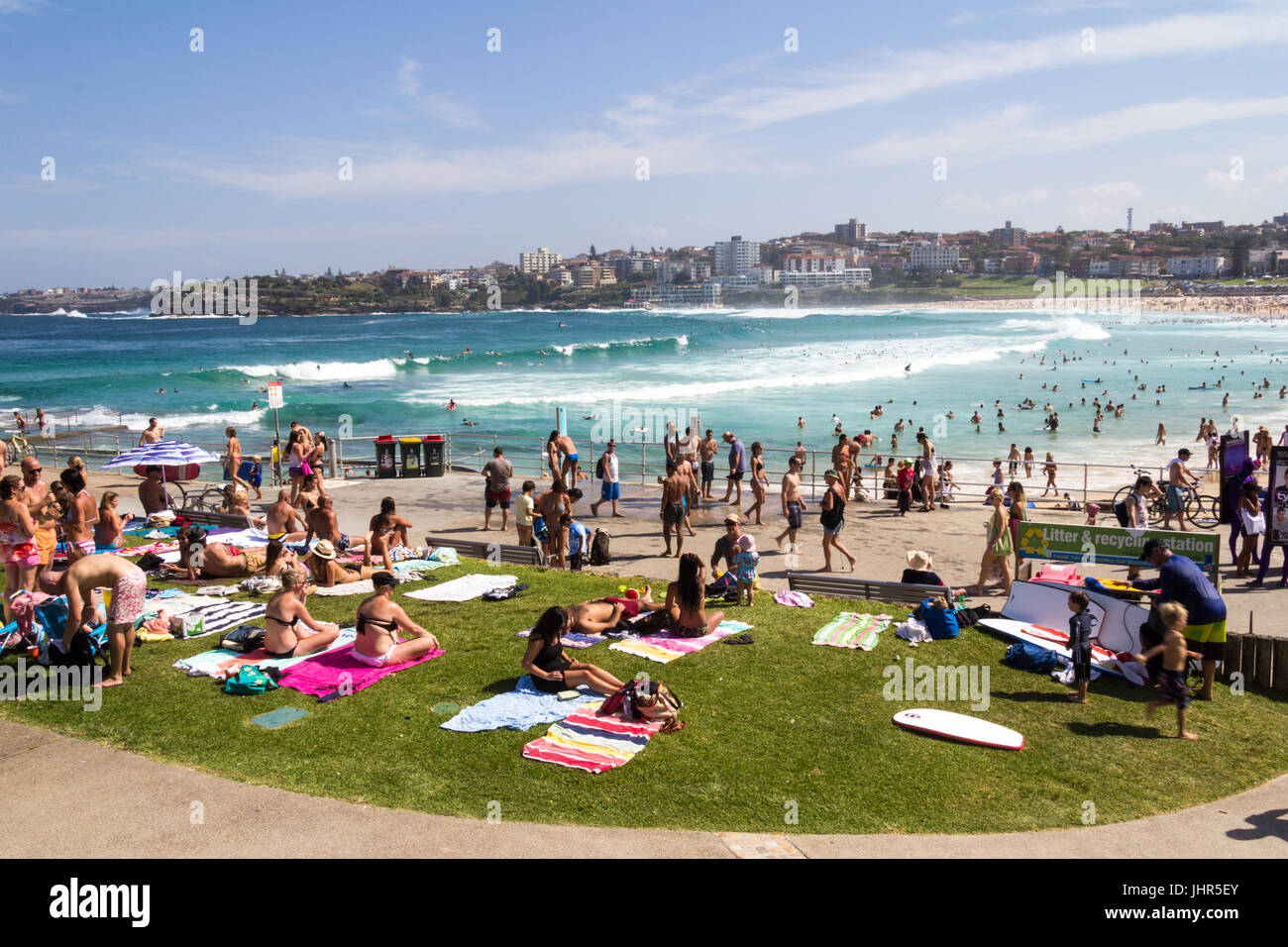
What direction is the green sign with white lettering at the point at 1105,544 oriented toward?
toward the camera

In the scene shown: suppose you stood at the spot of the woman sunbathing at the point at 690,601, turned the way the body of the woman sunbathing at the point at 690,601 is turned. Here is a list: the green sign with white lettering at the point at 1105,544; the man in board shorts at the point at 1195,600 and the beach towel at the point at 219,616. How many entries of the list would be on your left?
1

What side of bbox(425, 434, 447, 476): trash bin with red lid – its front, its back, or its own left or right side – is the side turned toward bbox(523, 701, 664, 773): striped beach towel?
front

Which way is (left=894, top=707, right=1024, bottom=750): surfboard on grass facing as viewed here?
to the viewer's left

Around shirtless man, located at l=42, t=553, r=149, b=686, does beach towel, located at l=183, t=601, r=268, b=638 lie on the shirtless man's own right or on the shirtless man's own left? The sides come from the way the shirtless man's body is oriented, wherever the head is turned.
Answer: on the shirtless man's own right

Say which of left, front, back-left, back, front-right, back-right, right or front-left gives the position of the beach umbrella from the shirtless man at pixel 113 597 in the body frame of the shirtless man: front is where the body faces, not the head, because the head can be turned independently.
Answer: right

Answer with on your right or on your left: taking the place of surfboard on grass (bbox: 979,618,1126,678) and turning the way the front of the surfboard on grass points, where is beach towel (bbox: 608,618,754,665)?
on your left

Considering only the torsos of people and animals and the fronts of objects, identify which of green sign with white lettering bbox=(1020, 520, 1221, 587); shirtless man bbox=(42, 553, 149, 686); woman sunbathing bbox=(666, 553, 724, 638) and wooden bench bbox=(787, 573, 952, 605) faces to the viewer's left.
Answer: the shirtless man

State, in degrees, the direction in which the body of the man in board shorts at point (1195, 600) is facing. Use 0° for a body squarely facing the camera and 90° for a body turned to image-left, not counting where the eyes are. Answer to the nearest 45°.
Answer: approximately 90°
